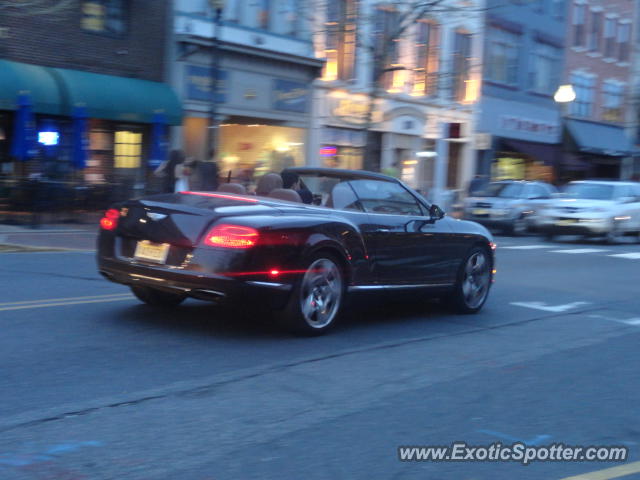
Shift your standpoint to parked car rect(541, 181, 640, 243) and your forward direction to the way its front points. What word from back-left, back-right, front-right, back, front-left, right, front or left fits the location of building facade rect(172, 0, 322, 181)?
front-right

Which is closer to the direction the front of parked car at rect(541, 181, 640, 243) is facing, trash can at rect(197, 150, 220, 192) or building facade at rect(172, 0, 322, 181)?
the trash can

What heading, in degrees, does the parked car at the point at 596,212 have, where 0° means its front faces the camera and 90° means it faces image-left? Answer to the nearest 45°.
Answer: approximately 45°

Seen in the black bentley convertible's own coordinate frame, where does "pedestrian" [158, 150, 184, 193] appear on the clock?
The pedestrian is roughly at 10 o'clock from the black bentley convertible.

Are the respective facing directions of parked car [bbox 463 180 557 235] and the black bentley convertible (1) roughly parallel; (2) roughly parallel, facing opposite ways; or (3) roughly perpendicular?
roughly parallel, facing opposite ways

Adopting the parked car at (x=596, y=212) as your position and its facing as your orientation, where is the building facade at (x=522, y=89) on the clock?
The building facade is roughly at 4 o'clock from the parked car.

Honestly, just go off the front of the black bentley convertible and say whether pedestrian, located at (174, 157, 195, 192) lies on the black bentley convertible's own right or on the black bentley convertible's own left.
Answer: on the black bentley convertible's own left

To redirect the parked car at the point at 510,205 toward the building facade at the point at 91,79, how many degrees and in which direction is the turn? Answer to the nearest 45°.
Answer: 0° — it already faces it

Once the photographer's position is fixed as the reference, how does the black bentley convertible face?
facing away from the viewer and to the right of the viewer

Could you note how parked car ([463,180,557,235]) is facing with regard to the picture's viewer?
facing the viewer and to the left of the viewer

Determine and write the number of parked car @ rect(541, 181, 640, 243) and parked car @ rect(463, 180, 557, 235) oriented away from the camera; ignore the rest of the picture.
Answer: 0

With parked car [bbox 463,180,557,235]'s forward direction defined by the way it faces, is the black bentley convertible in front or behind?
in front

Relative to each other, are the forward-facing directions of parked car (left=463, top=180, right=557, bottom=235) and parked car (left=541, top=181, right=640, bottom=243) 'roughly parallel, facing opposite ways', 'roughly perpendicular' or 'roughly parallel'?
roughly parallel

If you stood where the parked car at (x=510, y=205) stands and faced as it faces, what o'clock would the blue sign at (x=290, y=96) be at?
The blue sign is roughly at 2 o'clock from the parked car.

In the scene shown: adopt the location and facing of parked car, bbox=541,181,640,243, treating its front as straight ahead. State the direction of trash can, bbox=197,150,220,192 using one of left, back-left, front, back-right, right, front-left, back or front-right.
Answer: front
